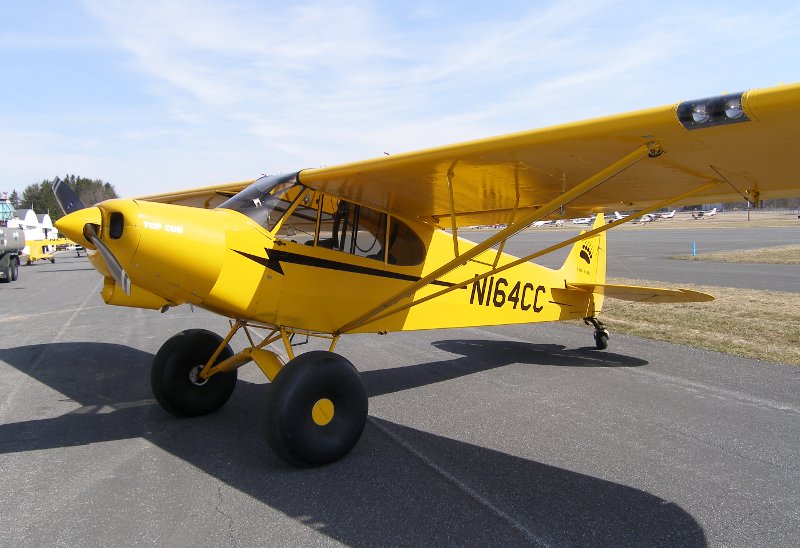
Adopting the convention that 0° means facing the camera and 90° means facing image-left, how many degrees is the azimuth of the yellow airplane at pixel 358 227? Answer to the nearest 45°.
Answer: approximately 45°
